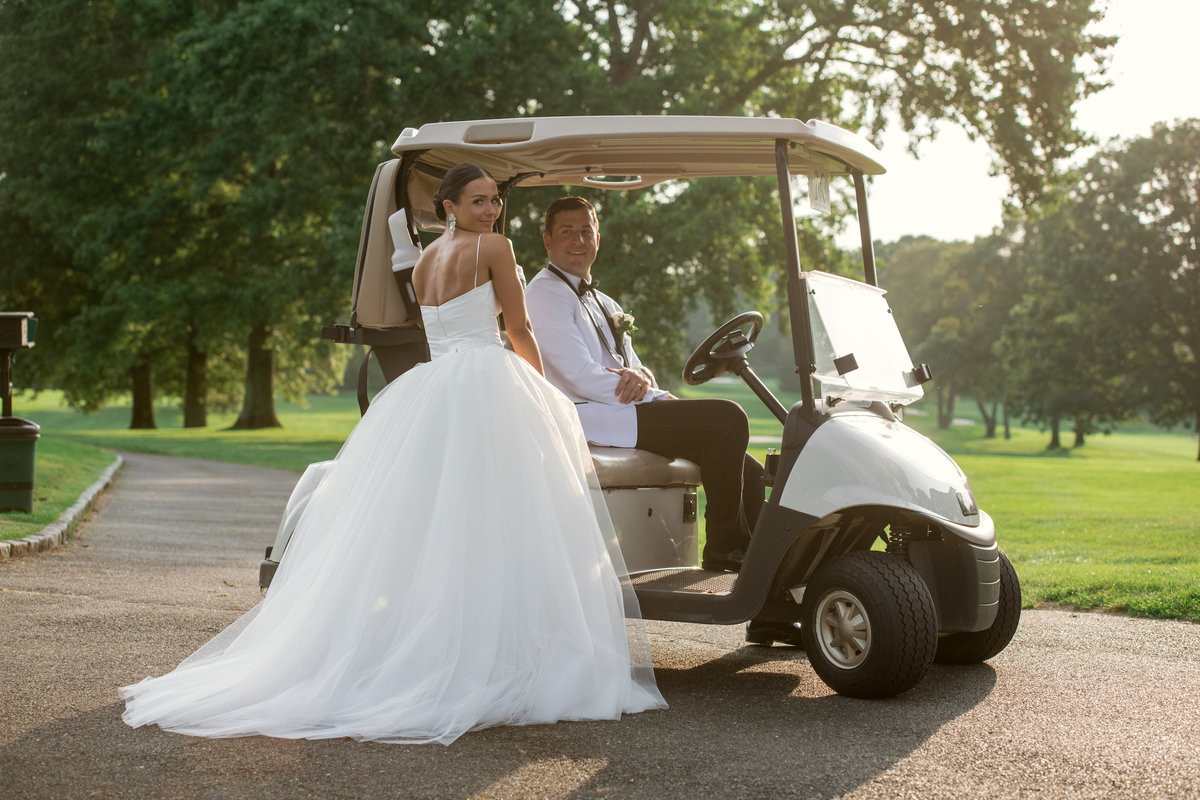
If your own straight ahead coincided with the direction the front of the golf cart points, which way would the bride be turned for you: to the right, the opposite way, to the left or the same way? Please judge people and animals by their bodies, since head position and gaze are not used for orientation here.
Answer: to the left

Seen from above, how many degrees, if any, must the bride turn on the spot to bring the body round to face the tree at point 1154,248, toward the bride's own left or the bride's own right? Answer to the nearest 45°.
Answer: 0° — they already face it

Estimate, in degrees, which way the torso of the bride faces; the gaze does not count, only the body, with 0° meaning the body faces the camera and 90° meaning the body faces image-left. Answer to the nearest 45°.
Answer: approximately 225°

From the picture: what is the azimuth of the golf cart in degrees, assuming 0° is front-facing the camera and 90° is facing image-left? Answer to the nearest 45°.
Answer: approximately 315°

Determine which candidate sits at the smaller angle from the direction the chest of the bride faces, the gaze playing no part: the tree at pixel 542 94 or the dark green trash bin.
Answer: the tree

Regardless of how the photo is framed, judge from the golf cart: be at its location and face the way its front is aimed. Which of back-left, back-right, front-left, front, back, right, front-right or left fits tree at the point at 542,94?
back-left

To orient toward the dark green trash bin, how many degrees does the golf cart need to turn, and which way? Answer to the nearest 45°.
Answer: approximately 180°
